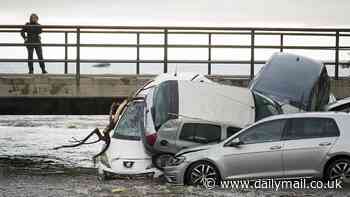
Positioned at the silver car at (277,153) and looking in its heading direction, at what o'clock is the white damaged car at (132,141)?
The white damaged car is roughly at 1 o'clock from the silver car.

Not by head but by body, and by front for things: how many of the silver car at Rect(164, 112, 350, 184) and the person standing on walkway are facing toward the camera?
1

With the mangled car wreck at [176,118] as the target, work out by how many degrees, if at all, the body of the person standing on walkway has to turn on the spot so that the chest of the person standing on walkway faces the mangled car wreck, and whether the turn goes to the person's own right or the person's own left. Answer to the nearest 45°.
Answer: approximately 45° to the person's own left

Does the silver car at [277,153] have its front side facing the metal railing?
no

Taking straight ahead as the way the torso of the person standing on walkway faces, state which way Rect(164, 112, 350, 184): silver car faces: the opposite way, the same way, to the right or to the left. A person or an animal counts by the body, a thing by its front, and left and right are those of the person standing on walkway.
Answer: to the right

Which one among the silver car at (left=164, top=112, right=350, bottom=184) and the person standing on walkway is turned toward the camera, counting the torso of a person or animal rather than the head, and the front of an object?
the person standing on walkway

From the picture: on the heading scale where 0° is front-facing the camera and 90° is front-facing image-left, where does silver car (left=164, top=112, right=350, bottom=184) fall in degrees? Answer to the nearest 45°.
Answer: approximately 90°

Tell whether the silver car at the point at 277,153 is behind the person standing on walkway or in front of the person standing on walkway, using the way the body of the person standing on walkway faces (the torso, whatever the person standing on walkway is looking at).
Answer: in front

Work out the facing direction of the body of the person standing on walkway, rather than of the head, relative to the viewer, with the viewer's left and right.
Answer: facing the viewer

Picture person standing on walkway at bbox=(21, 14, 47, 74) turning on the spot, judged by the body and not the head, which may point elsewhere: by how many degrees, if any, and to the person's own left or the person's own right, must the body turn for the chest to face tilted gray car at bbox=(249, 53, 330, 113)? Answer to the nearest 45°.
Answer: approximately 45° to the person's own left

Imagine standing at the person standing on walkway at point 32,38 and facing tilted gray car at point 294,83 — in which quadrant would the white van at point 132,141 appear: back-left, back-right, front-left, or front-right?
front-right
